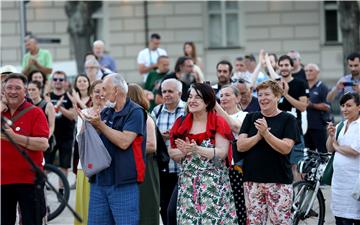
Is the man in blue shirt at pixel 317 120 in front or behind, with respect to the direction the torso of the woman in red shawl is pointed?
behind

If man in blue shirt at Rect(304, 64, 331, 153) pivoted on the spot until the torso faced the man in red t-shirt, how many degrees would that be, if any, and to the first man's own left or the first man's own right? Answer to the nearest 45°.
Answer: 0° — they already face them

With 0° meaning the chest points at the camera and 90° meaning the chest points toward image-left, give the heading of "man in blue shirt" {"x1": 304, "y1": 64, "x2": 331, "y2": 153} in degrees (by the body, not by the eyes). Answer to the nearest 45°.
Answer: approximately 45°

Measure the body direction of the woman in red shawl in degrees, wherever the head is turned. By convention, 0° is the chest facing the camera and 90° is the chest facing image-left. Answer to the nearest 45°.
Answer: approximately 45°

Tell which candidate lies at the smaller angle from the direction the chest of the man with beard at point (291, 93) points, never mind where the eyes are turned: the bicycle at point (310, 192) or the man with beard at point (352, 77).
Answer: the bicycle

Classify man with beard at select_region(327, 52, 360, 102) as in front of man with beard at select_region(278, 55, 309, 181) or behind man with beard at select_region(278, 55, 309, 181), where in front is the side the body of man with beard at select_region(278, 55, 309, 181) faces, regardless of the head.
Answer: behind

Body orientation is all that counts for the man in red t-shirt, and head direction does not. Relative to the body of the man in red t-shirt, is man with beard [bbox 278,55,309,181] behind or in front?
behind
